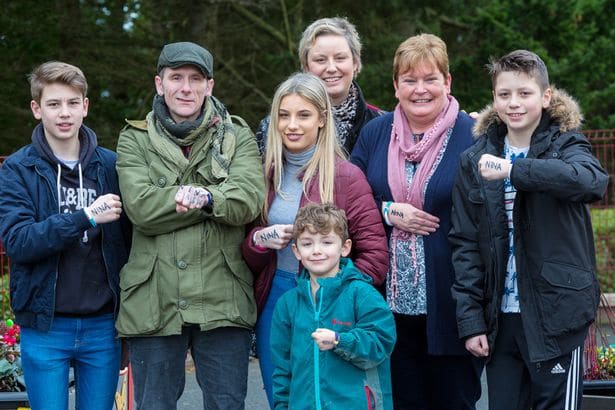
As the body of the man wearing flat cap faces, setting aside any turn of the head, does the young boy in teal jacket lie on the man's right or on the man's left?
on the man's left

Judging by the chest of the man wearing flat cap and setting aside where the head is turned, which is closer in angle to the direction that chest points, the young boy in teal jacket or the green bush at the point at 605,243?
the young boy in teal jacket

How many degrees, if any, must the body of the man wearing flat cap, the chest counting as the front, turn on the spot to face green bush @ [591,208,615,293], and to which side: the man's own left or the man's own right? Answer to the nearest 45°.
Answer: approximately 135° to the man's own left

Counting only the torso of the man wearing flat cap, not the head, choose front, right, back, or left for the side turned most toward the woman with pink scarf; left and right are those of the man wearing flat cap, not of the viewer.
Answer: left

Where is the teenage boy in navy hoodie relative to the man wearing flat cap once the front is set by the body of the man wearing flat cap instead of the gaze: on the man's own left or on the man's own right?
on the man's own right

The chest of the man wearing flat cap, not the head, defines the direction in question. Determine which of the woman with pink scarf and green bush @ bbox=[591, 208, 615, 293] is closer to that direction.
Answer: the woman with pink scarf

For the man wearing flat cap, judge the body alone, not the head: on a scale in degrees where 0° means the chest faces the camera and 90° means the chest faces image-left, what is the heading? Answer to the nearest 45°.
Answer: approximately 0°
